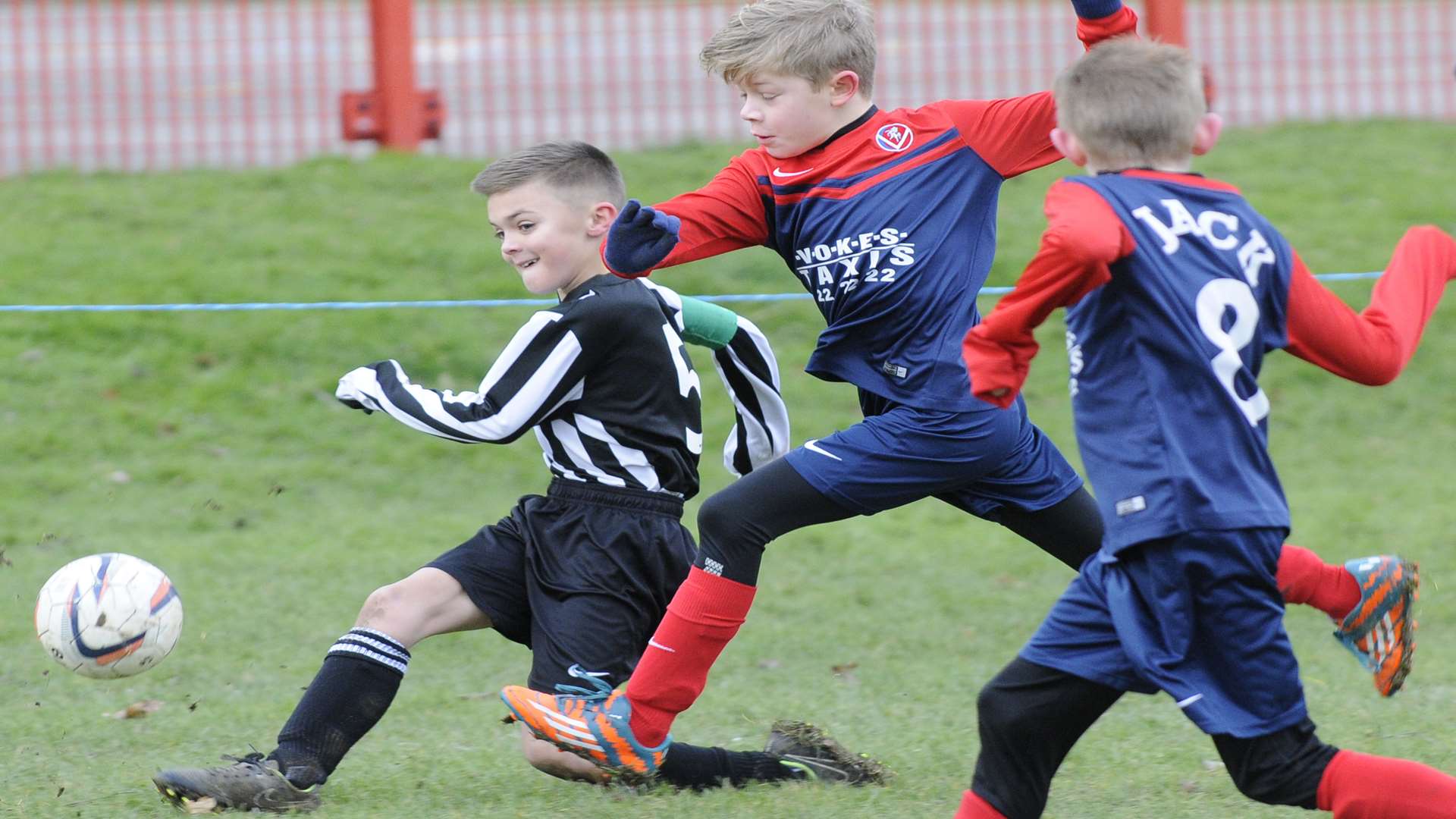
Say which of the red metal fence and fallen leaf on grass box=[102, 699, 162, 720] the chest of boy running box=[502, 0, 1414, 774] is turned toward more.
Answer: the fallen leaf on grass

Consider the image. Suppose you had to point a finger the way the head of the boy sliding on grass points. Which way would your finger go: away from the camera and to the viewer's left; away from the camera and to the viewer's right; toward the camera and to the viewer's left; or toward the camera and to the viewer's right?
toward the camera and to the viewer's left

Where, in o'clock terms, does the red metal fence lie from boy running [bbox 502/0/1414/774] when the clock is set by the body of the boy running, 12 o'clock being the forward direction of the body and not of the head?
The red metal fence is roughly at 4 o'clock from the boy running.

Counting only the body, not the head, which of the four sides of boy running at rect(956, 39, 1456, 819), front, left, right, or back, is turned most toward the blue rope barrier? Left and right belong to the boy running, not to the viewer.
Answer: front

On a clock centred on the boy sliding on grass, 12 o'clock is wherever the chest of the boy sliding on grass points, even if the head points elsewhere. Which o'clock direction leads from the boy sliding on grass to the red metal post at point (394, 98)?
The red metal post is roughly at 3 o'clock from the boy sliding on grass.

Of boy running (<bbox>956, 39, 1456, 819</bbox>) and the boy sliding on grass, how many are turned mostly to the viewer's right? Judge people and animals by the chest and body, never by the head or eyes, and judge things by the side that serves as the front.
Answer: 0

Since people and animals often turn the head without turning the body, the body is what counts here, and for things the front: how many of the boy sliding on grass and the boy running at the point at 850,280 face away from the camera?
0

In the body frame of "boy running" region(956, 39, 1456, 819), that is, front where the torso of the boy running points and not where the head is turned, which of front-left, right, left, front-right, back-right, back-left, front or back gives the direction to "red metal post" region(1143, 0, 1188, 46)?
front-right

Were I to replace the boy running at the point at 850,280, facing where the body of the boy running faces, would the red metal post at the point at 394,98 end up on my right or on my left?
on my right

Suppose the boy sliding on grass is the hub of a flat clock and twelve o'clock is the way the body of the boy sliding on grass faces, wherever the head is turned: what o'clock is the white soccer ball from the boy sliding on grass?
The white soccer ball is roughly at 12 o'clock from the boy sliding on grass.

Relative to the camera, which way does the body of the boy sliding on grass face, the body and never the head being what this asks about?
to the viewer's left

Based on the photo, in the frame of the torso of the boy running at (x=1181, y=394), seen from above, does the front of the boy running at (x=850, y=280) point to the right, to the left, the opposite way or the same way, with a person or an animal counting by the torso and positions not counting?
to the left
